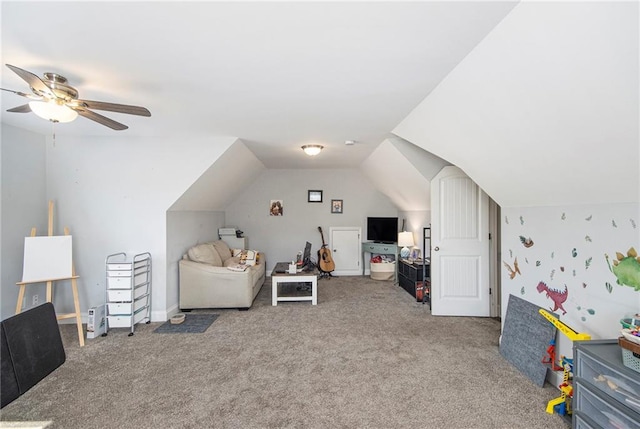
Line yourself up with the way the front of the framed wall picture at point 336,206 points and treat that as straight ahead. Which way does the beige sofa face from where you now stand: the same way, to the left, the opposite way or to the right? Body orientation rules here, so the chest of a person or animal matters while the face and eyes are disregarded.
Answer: to the left

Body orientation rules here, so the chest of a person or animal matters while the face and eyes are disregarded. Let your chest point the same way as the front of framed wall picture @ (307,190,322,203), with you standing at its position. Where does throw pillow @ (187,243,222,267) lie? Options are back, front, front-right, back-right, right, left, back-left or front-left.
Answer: front-right

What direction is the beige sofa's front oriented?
to the viewer's right

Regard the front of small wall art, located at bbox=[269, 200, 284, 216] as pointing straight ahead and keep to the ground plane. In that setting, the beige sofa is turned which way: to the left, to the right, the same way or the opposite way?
to the left

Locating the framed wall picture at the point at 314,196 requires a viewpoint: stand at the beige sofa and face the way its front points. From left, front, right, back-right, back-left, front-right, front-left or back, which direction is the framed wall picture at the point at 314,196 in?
front-left

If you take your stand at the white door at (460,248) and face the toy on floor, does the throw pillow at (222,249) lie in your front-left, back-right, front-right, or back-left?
back-right

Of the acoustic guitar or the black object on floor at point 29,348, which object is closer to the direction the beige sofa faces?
the acoustic guitar

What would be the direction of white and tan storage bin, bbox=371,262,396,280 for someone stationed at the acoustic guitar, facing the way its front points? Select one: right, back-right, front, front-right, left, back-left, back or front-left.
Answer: left

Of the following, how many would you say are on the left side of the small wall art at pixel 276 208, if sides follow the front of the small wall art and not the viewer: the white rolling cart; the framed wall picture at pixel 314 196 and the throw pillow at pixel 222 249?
1

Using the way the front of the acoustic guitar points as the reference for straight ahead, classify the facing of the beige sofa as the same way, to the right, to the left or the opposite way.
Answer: to the left

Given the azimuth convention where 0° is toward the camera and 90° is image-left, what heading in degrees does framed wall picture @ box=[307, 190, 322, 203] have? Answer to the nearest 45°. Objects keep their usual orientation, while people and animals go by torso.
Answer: approximately 0°

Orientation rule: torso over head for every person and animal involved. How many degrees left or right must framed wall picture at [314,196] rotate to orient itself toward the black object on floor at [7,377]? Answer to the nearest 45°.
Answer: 0° — it already faces it

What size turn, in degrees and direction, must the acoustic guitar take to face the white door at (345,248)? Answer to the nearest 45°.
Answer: approximately 135° to its left

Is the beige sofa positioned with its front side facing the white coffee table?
yes

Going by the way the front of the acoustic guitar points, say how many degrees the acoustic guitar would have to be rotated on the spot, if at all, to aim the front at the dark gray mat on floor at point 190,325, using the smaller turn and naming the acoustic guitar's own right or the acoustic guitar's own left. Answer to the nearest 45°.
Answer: approximately 45° to the acoustic guitar's own right
